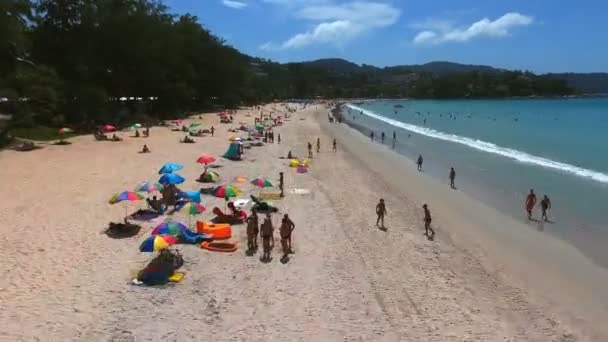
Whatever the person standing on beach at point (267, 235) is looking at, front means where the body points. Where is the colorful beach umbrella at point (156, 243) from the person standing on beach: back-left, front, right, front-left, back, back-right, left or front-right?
left

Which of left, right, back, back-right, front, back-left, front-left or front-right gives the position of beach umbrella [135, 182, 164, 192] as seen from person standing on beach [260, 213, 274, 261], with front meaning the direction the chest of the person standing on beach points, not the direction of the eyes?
front-left

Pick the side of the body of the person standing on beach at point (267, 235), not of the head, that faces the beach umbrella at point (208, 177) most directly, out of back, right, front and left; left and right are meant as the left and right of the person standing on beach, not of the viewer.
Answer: front

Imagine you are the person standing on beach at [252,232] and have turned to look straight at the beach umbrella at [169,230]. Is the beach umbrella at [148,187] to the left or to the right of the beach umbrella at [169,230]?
right

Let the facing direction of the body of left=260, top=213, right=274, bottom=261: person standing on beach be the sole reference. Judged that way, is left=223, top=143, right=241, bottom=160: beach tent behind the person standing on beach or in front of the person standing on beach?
in front

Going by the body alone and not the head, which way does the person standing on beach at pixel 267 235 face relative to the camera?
away from the camera

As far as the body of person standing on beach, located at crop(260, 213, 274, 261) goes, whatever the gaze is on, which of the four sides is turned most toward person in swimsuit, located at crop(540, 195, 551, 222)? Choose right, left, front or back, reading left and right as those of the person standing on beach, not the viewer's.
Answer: right

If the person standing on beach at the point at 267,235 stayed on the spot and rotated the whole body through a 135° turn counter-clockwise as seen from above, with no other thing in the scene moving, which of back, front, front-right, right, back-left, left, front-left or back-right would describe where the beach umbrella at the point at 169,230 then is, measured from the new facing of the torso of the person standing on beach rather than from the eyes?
front-right

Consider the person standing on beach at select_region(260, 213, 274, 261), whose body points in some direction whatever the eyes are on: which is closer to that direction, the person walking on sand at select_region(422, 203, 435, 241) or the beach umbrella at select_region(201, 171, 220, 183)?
the beach umbrella

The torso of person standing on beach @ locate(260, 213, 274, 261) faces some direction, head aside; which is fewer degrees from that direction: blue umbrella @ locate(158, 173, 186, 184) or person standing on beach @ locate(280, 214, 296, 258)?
the blue umbrella

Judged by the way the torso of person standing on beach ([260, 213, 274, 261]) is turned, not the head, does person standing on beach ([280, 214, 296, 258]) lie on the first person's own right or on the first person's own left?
on the first person's own right

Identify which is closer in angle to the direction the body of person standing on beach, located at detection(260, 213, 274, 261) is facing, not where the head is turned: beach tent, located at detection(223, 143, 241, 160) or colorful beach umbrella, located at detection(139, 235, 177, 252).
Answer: the beach tent

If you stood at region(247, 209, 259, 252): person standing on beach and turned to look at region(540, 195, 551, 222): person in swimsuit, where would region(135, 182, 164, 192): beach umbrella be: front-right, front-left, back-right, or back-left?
back-left
